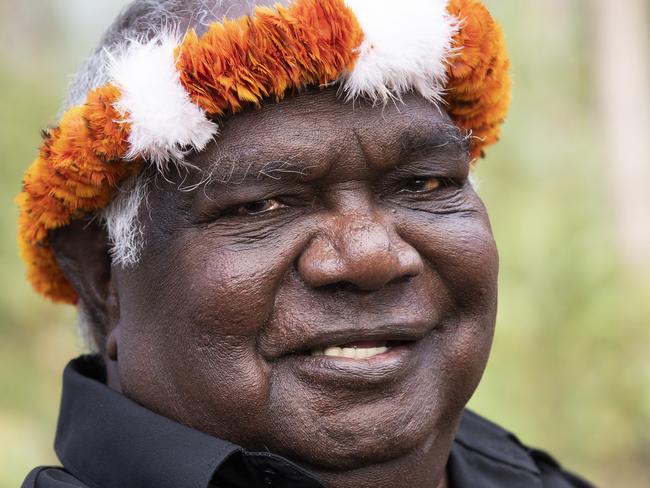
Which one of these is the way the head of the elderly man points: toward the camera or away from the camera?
toward the camera

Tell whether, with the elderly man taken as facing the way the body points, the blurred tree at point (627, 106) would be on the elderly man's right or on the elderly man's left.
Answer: on the elderly man's left
